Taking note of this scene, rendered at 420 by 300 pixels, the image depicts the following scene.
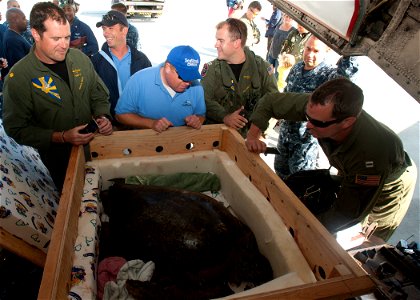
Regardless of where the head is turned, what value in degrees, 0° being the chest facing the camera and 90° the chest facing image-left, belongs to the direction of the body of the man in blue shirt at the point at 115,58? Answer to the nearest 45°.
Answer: approximately 0°

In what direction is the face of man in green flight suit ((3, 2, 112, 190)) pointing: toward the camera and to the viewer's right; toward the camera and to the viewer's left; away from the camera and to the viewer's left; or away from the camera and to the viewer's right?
toward the camera and to the viewer's right

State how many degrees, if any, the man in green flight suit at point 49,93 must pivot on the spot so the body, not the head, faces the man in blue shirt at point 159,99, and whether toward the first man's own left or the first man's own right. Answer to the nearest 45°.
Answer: approximately 45° to the first man's own left

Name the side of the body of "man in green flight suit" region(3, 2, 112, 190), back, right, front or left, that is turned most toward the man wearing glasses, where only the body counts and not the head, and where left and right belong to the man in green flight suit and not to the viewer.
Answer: left

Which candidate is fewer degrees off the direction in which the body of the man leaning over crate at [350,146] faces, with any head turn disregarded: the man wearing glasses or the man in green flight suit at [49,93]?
the man in green flight suit

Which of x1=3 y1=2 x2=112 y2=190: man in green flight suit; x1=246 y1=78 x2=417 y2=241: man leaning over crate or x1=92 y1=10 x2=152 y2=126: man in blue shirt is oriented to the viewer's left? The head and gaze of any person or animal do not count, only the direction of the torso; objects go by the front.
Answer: the man leaning over crate

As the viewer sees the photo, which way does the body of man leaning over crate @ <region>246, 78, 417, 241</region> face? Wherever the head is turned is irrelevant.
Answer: to the viewer's left

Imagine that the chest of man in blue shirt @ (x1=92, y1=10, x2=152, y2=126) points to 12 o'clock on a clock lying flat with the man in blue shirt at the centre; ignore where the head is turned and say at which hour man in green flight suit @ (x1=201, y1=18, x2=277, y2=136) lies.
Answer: The man in green flight suit is roughly at 10 o'clock from the man in blue shirt.

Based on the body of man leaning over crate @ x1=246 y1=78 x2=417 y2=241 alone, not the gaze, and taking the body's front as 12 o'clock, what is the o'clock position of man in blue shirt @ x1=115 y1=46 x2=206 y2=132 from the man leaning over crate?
The man in blue shirt is roughly at 12 o'clock from the man leaning over crate.

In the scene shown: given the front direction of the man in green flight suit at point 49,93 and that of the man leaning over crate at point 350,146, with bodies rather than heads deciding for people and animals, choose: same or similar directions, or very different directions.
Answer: very different directions
